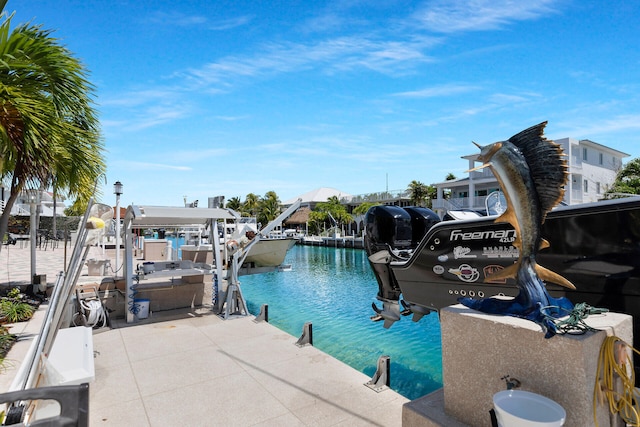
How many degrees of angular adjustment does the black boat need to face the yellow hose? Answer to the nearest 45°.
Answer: approximately 45° to its right

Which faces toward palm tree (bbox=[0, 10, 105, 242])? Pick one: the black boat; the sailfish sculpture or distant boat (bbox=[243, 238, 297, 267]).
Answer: the sailfish sculpture

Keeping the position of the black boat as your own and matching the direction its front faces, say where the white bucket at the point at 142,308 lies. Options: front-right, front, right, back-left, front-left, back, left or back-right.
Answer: back-right

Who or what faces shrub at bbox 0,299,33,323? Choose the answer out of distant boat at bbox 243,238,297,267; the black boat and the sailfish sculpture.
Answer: the sailfish sculpture

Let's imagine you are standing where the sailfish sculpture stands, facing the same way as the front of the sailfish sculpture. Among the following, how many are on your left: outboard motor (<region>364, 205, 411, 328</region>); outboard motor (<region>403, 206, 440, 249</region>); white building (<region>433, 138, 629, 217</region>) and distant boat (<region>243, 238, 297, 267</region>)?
0

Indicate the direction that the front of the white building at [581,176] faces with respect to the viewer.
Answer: facing the viewer and to the left of the viewer

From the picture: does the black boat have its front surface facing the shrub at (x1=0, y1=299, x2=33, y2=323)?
no

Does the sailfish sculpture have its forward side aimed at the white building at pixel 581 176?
no

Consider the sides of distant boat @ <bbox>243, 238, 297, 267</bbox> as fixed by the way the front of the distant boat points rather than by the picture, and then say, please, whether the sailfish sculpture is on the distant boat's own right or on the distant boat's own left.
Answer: on the distant boat's own right

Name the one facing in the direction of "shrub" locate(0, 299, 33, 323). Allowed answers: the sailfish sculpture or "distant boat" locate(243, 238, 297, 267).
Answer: the sailfish sculpture

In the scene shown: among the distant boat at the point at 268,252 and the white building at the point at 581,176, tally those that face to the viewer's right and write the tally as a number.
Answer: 1

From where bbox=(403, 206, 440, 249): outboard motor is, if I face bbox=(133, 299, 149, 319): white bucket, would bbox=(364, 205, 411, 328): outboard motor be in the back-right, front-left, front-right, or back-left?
front-left

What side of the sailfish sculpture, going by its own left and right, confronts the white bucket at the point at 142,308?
front

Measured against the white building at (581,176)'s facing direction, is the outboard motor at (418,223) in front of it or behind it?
in front

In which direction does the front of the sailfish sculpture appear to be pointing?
to the viewer's left

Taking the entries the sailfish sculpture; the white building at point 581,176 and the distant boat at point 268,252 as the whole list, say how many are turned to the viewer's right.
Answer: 1

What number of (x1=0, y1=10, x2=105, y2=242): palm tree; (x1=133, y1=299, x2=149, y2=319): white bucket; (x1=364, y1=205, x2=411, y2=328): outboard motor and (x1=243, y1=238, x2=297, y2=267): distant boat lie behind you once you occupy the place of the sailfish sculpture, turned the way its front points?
0

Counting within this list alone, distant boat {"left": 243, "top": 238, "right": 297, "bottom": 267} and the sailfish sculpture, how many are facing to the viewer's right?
1
